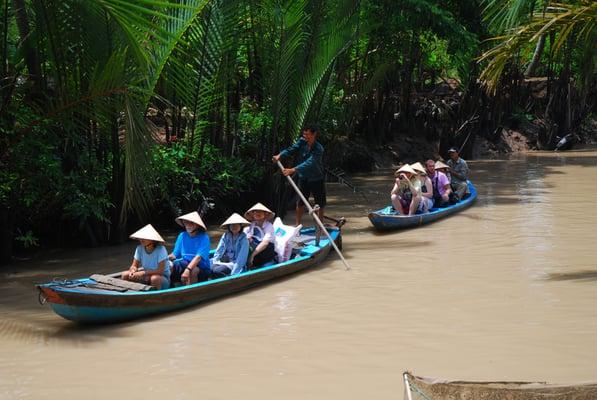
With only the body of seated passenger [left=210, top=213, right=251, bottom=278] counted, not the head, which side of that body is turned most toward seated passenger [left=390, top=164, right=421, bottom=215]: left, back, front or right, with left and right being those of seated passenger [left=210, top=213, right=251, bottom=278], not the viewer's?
back

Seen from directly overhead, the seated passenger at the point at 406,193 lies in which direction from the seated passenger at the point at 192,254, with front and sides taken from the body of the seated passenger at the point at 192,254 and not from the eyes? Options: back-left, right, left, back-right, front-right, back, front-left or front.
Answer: back

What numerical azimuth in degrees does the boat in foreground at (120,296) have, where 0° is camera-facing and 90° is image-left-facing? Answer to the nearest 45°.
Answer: approximately 45°

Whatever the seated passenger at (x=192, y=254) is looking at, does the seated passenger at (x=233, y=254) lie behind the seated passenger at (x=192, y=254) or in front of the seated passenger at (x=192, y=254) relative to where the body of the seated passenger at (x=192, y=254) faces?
behind

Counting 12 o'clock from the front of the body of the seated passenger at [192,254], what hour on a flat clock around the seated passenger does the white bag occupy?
The white bag is roughly at 6 o'clock from the seated passenger.

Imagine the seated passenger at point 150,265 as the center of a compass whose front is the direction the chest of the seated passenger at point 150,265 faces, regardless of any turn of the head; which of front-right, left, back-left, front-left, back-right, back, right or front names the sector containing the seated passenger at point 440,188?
back

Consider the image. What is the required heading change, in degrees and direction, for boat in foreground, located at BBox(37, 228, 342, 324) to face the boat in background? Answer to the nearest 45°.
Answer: approximately 180°

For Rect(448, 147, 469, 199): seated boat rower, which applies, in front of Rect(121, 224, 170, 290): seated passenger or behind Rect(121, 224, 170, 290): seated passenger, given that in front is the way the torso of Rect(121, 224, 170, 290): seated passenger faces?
behind

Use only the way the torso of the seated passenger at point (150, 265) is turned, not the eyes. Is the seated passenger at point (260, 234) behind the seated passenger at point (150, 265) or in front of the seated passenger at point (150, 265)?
behind

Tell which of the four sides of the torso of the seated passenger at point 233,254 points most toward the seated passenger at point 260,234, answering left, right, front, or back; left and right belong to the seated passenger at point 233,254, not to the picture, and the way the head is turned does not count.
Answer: back
